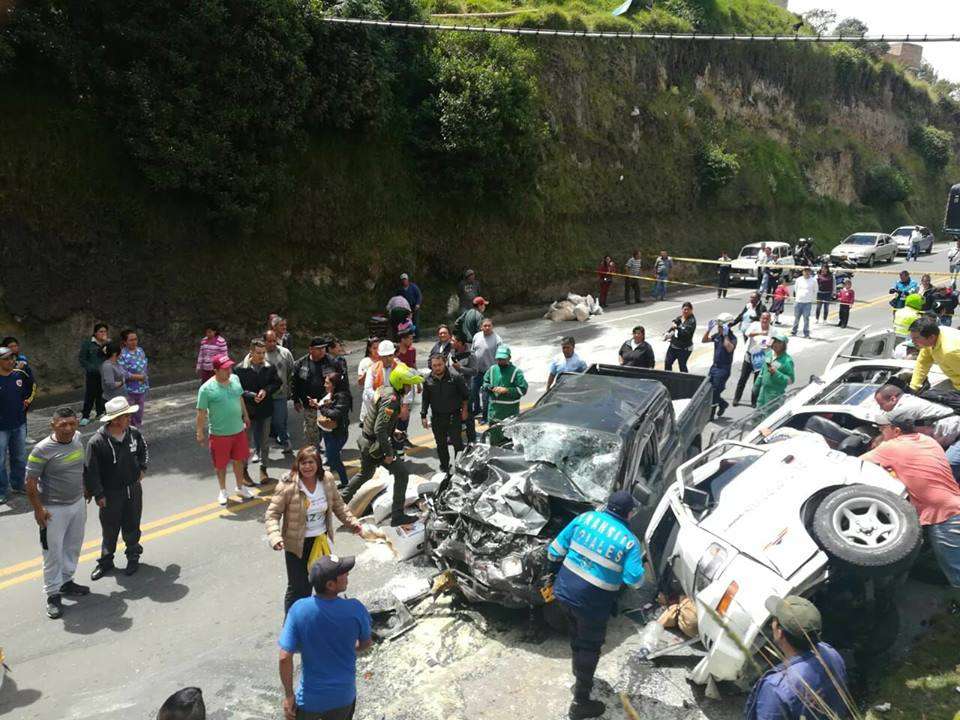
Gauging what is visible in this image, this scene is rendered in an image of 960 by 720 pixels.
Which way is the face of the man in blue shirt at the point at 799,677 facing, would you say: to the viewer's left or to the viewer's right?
to the viewer's left

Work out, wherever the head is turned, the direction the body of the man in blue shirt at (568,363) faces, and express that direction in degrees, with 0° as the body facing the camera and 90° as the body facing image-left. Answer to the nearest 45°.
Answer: approximately 0°

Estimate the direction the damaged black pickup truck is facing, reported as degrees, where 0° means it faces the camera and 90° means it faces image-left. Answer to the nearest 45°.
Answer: approximately 45°

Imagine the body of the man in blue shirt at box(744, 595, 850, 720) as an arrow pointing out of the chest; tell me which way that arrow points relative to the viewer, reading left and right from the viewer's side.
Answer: facing away from the viewer and to the left of the viewer

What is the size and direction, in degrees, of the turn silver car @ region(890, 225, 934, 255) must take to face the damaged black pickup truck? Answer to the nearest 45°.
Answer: approximately 45° to its left

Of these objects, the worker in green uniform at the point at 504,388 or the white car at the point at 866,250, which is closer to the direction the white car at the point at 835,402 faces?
the worker in green uniform

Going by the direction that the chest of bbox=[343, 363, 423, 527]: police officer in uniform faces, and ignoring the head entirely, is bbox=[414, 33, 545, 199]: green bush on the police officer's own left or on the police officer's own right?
on the police officer's own left

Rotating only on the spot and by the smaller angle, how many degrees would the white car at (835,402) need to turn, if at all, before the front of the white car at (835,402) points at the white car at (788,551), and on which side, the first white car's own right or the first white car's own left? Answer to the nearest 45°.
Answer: approximately 45° to the first white car's own left

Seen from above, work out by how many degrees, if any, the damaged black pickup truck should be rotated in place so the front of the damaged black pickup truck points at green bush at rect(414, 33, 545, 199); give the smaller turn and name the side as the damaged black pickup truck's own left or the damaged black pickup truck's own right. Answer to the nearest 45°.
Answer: approximately 135° to the damaged black pickup truck's own right

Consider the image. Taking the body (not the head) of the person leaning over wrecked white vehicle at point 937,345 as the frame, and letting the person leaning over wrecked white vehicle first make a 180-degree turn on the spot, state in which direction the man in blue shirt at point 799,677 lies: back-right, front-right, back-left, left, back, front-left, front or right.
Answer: back-right

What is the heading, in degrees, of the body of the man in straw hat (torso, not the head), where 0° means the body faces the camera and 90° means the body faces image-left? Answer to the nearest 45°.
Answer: approximately 0°

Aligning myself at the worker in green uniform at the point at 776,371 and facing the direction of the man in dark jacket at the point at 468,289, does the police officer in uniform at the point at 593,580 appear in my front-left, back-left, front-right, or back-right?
back-left
